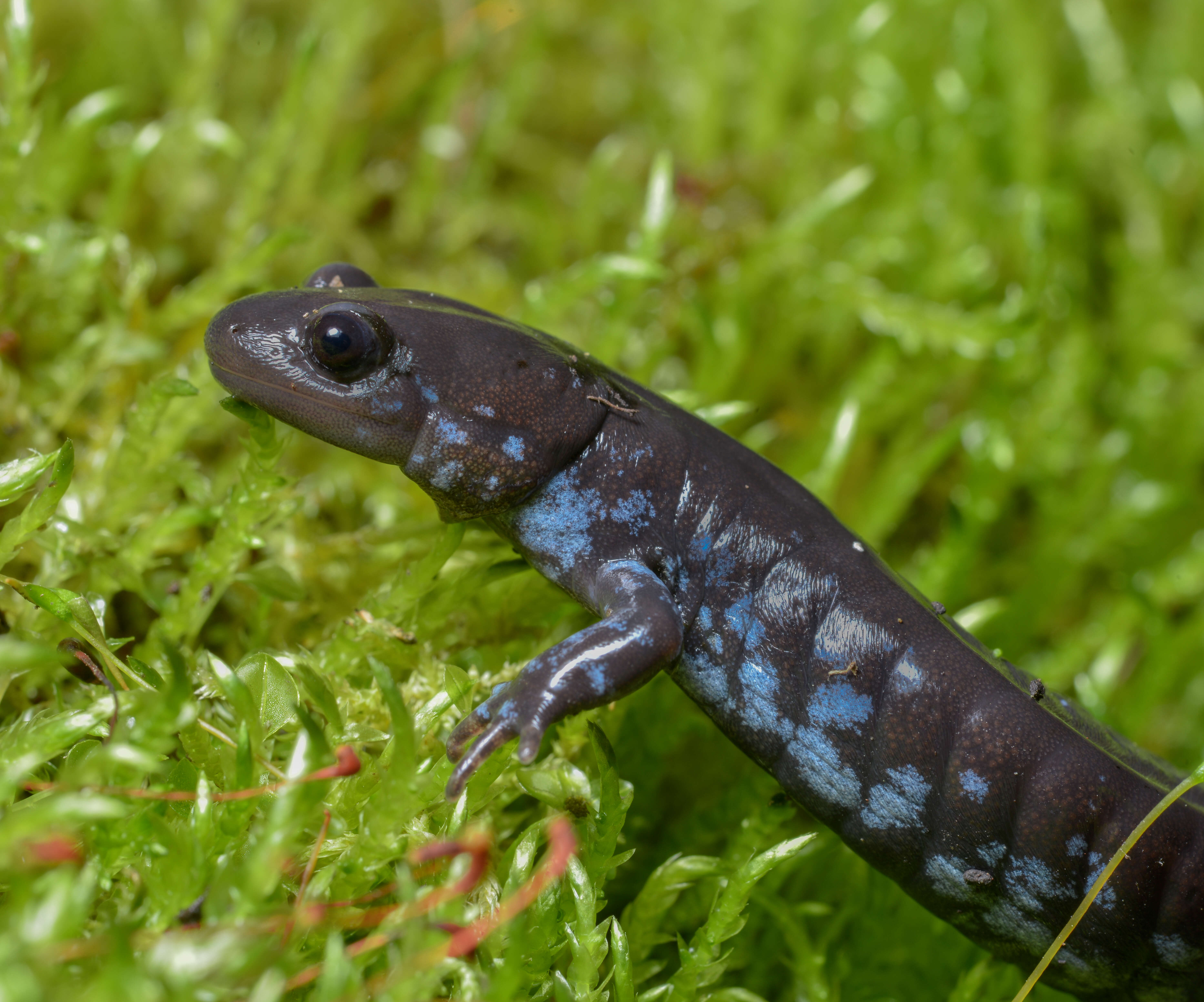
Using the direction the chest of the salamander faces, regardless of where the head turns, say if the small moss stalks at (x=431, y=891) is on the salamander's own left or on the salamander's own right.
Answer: on the salamander's own left

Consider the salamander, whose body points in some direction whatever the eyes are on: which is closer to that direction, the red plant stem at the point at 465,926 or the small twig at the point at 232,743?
the small twig

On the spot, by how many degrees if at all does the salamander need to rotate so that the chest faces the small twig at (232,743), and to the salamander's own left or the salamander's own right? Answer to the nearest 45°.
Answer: approximately 45° to the salamander's own left

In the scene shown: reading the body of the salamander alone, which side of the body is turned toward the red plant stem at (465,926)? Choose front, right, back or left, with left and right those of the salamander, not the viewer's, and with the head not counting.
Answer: left

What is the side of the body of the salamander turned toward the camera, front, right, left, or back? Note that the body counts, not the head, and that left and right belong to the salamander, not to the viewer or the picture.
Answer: left

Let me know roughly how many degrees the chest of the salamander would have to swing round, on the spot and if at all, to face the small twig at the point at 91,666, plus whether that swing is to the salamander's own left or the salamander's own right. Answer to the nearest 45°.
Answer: approximately 45° to the salamander's own left

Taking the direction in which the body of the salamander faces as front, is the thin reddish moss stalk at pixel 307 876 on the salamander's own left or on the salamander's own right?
on the salamander's own left

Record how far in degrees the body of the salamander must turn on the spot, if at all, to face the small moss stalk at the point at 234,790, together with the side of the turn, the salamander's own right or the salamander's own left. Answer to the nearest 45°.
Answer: approximately 45° to the salamander's own left
